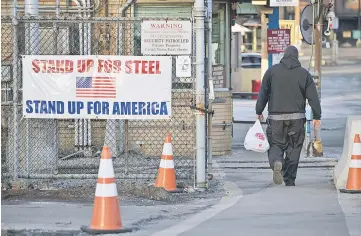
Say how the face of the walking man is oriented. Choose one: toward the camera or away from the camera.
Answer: away from the camera

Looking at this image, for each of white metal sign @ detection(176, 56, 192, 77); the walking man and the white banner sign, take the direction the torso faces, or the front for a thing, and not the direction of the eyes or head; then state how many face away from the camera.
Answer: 1

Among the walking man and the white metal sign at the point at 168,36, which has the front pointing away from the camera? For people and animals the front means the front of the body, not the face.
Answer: the walking man

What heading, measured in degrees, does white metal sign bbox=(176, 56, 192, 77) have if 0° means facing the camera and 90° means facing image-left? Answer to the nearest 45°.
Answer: approximately 0°

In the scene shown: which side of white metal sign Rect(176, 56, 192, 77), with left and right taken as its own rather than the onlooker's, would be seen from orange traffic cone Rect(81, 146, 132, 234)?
front

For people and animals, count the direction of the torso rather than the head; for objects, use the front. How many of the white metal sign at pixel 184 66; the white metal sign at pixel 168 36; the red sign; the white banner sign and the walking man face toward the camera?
4

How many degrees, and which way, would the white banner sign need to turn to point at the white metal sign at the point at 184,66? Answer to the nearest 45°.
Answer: approximately 90° to its left

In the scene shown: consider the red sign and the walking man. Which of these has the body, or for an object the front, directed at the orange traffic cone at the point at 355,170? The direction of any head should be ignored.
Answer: the red sign

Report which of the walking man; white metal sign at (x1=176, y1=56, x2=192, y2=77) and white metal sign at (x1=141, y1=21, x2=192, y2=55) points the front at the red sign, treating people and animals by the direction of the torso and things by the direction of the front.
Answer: the walking man

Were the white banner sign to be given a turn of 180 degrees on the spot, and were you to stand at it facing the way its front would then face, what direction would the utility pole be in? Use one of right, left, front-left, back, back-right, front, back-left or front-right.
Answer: front-right

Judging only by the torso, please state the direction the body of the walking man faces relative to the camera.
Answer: away from the camera
